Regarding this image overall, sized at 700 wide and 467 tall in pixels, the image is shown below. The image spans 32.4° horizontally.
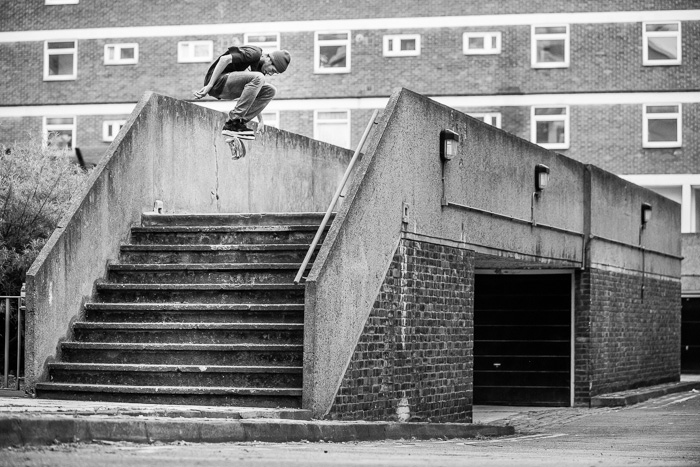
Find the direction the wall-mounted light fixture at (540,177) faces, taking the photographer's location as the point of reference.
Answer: facing the viewer and to the right of the viewer

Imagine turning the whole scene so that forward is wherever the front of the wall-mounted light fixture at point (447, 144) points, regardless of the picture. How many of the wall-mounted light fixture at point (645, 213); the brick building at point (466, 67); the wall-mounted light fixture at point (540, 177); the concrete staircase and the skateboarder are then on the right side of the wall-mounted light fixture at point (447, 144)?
2

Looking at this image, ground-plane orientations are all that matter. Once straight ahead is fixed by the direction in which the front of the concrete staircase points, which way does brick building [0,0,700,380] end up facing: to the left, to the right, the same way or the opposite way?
the same way

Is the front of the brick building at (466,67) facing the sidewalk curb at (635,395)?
yes

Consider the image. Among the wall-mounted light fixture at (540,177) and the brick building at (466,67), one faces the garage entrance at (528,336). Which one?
the brick building

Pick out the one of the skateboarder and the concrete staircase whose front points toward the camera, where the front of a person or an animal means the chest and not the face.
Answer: the concrete staircase

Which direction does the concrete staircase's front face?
toward the camera

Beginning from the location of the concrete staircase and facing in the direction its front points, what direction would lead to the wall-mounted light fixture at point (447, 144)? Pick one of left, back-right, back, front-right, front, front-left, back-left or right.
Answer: back-left

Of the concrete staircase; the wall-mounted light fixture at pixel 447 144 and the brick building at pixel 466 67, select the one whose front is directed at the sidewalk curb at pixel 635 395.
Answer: the brick building

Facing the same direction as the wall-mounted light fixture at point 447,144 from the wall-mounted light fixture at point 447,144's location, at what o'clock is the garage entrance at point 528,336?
The garage entrance is roughly at 8 o'clock from the wall-mounted light fixture.

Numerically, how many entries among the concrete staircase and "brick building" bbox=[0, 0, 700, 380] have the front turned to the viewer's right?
0

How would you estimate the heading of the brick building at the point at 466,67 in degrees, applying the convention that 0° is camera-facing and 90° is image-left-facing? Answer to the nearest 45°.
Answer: approximately 0°

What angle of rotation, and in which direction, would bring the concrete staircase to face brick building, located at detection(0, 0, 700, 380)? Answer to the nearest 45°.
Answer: approximately 180°

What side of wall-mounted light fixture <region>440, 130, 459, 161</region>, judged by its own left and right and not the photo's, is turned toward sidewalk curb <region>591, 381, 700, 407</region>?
left

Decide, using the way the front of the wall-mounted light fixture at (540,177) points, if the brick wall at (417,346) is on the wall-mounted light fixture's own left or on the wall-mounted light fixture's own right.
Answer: on the wall-mounted light fixture's own right

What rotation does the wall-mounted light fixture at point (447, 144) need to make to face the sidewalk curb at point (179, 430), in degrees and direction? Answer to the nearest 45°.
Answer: approximately 45° to its right
